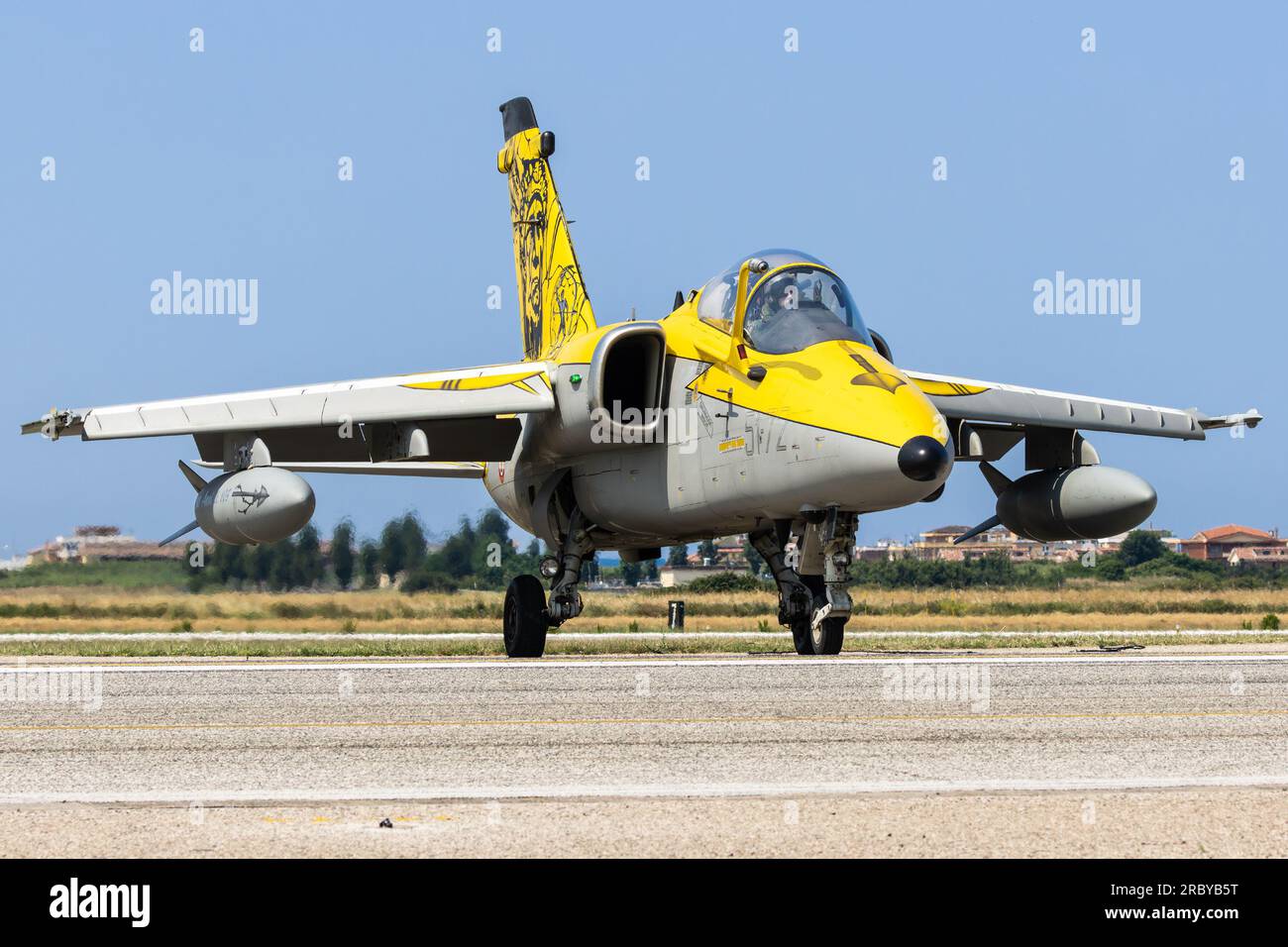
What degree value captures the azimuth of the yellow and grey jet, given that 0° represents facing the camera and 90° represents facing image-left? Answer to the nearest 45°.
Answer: approximately 315°

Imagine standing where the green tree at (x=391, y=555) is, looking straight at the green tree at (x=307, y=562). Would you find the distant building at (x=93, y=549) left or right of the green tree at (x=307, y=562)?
right

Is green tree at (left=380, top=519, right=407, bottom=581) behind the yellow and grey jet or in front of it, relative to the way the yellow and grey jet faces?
behind

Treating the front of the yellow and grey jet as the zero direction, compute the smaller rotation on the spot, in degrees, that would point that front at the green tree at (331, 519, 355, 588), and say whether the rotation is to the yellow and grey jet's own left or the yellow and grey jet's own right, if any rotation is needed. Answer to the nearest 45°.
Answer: approximately 180°

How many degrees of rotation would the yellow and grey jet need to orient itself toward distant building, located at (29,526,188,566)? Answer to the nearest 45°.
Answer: approximately 180°

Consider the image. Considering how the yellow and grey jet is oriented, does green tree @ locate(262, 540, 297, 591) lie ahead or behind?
behind

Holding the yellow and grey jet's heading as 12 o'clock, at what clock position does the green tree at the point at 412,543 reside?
The green tree is roughly at 7 o'clock from the yellow and grey jet.
